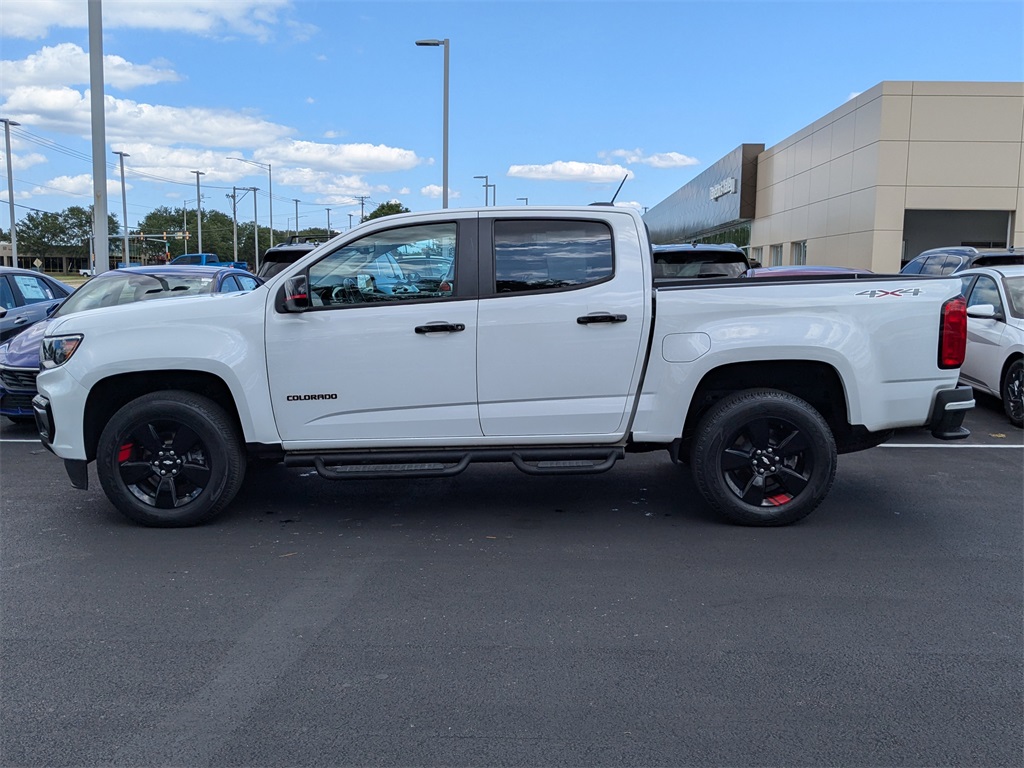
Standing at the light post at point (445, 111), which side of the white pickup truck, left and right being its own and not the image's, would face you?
right

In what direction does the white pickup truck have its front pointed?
to the viewer's left

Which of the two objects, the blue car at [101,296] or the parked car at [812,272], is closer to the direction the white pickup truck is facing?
the blue car

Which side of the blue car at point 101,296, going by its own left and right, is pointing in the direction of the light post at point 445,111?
back

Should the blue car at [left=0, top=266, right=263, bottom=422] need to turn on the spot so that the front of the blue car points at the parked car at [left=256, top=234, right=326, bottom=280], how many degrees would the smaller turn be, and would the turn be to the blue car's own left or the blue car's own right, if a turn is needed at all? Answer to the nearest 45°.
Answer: approximately 180°

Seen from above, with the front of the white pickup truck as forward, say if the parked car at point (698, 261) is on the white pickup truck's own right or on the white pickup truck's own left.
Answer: on the white pickup truck's own right

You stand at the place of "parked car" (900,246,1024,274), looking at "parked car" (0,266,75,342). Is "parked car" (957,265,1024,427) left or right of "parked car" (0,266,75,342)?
left
